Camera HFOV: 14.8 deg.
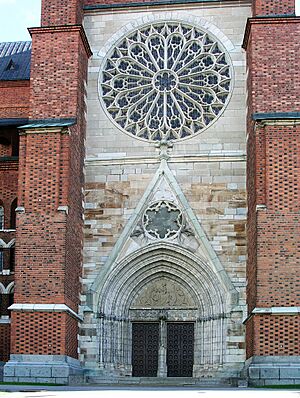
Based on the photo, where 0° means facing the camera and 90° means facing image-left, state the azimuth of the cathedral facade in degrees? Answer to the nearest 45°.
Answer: approximately 0°
